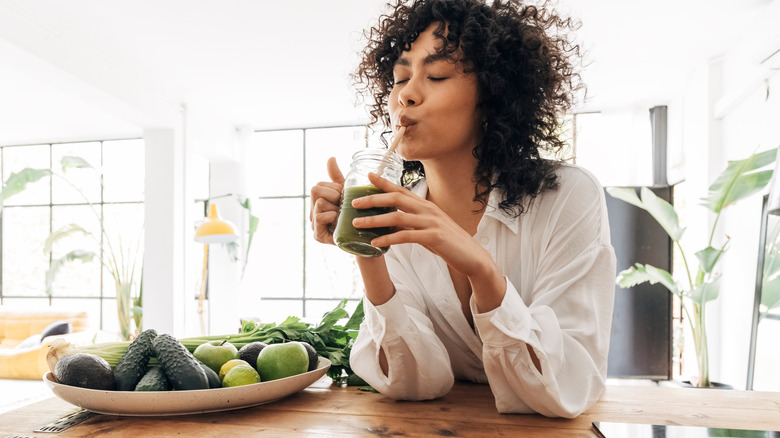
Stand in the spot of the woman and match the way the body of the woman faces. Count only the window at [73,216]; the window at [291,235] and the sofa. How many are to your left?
0

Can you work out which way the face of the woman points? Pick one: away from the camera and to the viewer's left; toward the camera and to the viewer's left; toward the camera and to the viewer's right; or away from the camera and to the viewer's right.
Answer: toward the camera and to the viewer's left

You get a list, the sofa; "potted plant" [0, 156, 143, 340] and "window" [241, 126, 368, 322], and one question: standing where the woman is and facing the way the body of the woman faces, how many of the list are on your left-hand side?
0

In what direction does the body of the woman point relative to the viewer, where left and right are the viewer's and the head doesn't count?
facing the viewer and to the left of the viewer

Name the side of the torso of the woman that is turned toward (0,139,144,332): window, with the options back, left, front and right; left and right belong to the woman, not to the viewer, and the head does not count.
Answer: right

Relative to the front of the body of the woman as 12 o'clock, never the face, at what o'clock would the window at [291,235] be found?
The window is roughly at 4 o'clock from the woman.
